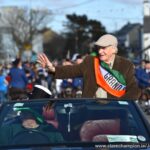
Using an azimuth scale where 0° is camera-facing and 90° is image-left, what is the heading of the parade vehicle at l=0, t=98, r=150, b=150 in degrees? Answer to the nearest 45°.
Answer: approximately 0°

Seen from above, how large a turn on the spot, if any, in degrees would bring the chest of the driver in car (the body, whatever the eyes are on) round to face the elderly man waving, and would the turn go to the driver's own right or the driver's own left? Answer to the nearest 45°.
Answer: approximately 135° to the driver's own left
